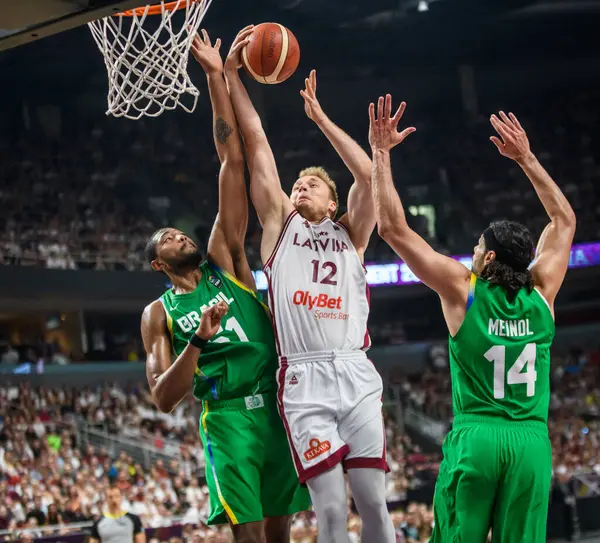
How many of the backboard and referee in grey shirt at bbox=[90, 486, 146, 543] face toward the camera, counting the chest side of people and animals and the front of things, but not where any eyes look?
1

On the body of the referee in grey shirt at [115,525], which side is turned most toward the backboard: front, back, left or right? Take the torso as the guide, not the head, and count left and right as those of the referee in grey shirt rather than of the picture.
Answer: front

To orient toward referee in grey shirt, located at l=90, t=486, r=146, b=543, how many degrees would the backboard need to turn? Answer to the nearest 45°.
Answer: approximately 45° to its left

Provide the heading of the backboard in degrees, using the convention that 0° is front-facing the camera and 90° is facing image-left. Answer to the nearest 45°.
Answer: approximately 225°

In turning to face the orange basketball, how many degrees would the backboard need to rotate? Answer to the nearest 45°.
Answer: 0° — it already faces it

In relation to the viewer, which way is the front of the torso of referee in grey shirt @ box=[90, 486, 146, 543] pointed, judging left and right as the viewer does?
facing the viewer

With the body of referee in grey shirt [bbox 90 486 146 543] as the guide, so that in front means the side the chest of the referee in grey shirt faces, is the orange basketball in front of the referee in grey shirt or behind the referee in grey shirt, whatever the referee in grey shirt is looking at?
in front
